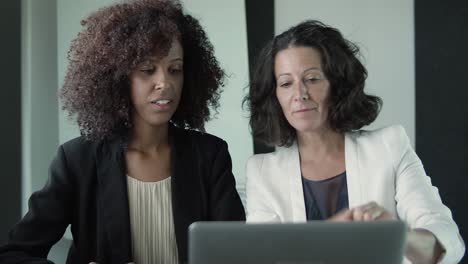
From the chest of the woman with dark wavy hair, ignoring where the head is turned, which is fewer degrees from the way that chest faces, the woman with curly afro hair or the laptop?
the laptop

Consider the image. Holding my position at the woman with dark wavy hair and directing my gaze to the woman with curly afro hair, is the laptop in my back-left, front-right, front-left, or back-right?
front-left

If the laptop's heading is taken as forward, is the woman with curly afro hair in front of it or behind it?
in front

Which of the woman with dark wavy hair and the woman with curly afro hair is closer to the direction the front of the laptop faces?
the woman with dark wavy hair

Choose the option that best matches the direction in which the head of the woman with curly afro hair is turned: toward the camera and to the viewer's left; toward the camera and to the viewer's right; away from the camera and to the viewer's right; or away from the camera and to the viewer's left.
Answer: toward the camera and to the viewer's right

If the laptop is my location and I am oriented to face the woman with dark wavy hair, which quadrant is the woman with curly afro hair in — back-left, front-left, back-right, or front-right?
front-left

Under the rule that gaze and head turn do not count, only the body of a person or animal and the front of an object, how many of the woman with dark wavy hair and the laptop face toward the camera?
1

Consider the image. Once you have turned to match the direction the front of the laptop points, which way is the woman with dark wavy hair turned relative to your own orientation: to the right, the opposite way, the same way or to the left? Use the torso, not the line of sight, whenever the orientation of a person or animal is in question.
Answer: the opposite way

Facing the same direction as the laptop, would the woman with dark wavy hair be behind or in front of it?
in front

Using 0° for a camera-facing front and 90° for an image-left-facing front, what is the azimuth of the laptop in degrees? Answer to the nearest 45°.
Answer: approximately 180°

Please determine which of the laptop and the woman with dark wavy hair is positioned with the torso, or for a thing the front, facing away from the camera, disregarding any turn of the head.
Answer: the laptop

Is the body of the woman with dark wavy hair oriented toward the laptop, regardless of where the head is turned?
yes

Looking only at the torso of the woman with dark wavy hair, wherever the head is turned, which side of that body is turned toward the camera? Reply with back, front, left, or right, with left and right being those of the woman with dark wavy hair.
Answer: front

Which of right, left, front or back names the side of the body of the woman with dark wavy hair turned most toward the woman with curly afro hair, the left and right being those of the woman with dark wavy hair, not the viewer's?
right

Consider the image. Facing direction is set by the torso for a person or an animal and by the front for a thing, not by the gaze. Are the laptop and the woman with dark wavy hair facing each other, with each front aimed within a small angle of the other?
yes
